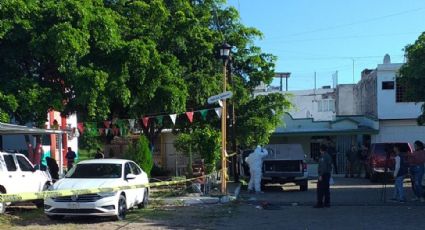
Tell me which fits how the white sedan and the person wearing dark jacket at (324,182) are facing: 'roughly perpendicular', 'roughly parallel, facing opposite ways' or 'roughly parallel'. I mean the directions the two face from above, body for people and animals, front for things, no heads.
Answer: roughly perpendicular

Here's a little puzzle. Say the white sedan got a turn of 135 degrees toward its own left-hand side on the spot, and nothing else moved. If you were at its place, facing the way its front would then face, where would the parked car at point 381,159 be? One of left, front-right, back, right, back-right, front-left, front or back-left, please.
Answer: front-left

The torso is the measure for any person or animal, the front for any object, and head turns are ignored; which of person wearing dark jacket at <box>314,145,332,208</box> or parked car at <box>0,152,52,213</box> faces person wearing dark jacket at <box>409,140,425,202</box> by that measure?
the parked car

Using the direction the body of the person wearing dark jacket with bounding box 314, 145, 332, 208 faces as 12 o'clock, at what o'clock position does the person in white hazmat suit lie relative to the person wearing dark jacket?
The person in white hazmat suit is roughly at 2 o'clock from the person wearing dark jacket.

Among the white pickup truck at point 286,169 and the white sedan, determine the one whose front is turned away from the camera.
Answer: the white pickup truck

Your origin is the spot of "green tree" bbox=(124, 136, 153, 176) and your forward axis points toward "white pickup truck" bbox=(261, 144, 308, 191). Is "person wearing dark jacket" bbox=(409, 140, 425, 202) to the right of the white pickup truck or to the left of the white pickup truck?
right

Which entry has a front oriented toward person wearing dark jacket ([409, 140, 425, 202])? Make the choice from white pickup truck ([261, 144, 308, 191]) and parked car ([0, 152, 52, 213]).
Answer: the parked car

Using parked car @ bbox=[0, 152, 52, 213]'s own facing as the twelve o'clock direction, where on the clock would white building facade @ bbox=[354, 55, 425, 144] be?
The white building facade is roughly at 11 o'clock from the parked car.

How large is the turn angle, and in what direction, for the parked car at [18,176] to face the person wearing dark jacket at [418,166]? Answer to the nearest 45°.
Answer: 0° — it already faces them

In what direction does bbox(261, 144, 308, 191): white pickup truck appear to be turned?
away from the camera

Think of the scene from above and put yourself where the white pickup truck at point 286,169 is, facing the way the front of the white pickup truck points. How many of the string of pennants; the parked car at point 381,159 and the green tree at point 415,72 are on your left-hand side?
1
